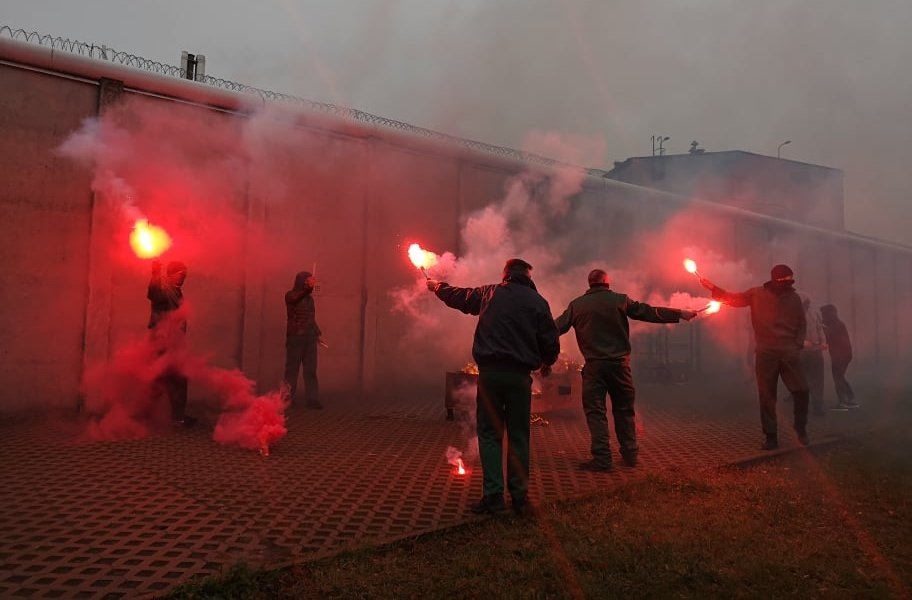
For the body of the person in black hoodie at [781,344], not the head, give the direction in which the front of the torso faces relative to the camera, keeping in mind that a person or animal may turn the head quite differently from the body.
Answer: toward the camera

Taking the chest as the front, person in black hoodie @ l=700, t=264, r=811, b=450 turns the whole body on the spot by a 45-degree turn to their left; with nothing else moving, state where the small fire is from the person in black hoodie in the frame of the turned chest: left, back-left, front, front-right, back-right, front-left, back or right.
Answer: right

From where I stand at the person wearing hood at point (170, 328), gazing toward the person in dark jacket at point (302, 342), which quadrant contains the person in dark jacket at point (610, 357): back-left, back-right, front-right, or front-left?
front-right

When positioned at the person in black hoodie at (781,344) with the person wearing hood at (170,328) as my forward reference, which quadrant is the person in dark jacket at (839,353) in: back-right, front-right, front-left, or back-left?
back-right

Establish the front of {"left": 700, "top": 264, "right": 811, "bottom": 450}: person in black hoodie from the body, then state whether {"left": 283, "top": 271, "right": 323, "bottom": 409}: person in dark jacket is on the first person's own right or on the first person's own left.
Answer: on the first person's own right

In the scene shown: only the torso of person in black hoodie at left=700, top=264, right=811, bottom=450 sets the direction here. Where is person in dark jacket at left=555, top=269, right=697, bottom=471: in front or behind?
in front

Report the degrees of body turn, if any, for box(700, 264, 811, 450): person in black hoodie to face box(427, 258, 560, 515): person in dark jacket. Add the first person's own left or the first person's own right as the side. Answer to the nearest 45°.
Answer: approximately 45° to the first person's own right

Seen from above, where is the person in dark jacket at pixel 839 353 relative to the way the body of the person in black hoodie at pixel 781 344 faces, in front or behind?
behind

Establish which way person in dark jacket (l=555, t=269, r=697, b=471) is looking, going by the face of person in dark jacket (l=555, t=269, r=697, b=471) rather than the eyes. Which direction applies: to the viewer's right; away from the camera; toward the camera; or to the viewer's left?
away from the camera

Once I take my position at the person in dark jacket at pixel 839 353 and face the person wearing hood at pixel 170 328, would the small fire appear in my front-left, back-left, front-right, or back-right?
front-left
